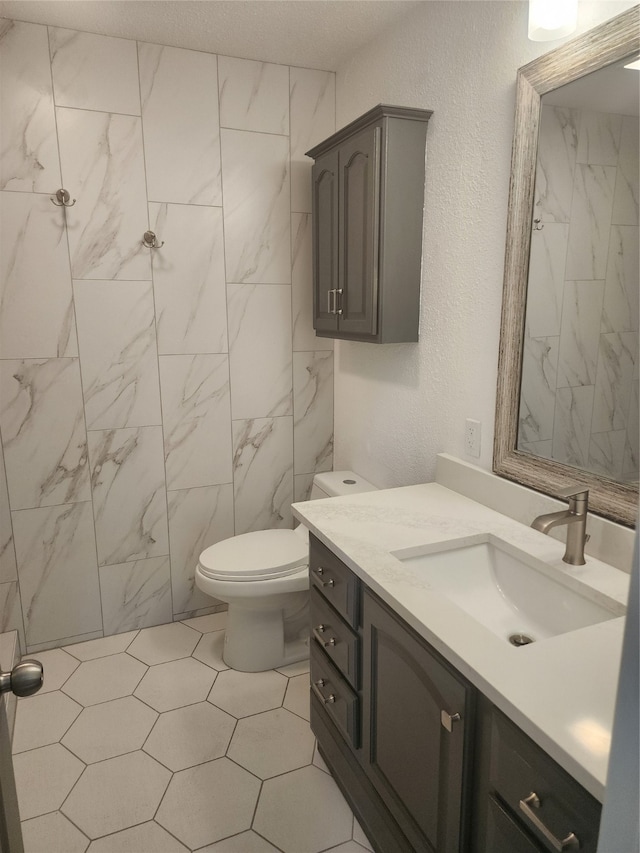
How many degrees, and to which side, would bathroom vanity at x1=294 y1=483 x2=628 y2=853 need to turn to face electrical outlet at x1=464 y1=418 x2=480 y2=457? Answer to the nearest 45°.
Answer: approximately 135° to its right

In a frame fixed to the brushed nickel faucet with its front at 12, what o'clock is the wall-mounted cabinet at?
The wall-mounted cabinet is roughly at 3 o'clock from the brushed nickel faucet.

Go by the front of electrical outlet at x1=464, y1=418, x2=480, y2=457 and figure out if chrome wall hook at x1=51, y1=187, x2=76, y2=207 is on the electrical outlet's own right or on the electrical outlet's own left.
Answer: on the electrical outlet's own right

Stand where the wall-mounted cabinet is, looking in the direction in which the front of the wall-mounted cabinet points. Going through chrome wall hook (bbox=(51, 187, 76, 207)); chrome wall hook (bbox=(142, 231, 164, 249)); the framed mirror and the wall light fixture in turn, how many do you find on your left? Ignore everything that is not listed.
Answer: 2

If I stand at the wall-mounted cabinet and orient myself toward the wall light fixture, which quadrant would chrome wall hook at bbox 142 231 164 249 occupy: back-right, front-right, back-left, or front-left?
back-right

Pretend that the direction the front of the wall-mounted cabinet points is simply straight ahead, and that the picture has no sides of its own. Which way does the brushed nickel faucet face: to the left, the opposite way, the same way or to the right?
the same way

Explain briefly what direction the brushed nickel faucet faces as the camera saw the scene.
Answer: facing the viewer and to the left of the viewer

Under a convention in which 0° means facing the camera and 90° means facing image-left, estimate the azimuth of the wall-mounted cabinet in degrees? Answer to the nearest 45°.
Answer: approximately 45°

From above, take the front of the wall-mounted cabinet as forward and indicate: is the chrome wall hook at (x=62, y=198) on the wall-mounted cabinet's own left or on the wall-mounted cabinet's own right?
on the wall-mounted cabinet's own right

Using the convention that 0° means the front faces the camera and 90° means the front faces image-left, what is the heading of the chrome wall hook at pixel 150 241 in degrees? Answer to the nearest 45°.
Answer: approximately 315°

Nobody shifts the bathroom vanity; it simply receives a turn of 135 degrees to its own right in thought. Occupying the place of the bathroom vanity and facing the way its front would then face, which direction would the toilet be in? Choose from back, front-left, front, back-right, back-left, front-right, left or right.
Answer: front-left
